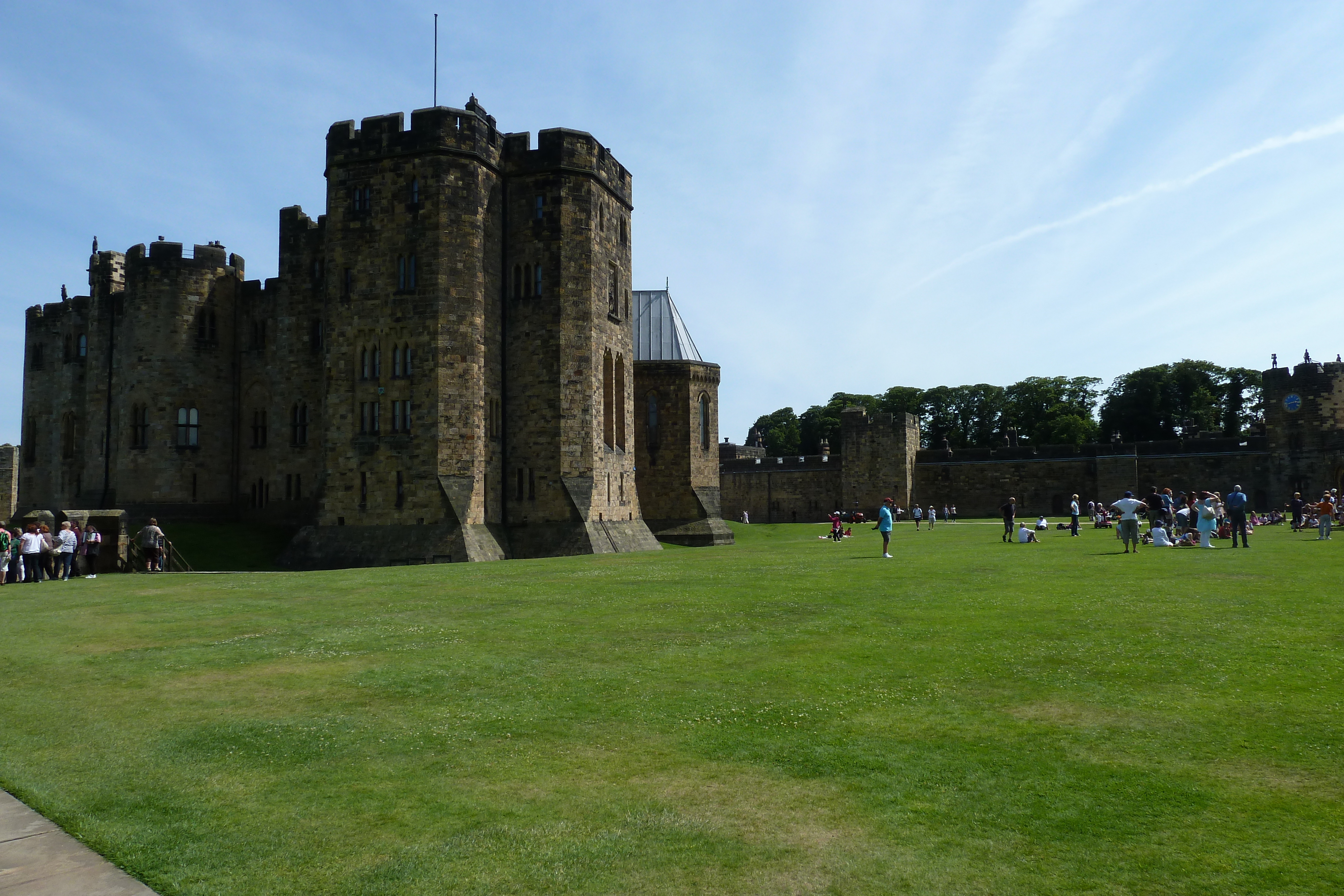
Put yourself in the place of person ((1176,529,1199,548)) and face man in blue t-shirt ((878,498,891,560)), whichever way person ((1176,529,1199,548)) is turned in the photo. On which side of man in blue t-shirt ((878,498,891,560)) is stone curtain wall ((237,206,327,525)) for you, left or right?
right

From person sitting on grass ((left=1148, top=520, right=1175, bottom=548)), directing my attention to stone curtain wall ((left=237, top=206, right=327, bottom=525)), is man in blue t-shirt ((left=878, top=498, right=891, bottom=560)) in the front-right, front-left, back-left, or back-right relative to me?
front-left

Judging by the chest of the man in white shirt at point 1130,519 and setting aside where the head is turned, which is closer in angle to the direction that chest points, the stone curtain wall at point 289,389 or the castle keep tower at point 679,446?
the castle keep tower
